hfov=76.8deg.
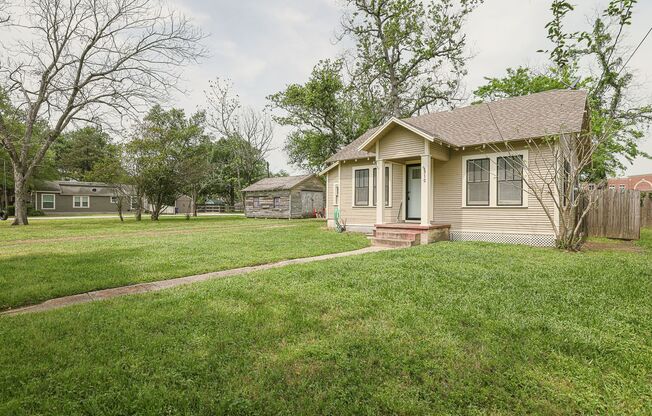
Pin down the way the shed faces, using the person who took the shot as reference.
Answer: facing the viewer and to the right of the viewer

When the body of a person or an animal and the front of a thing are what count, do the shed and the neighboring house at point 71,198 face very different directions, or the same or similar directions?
same or similar directions

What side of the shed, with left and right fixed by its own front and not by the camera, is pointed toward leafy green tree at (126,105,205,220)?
right

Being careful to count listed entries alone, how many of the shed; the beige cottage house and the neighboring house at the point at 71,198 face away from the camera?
0

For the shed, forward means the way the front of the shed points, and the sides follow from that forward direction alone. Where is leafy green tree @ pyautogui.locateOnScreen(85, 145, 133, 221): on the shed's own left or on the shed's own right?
on the shed's own right

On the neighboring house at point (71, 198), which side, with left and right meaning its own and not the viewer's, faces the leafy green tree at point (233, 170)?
left

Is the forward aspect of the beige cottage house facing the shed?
no

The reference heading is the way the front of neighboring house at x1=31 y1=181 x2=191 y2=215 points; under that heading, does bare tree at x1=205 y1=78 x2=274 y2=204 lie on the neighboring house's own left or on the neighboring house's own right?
on the neighboring house's own left

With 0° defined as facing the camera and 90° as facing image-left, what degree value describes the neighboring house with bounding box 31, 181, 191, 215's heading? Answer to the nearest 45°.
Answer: approximately 0°

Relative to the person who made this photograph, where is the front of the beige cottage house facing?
facing the viewer and to the left of the viewer

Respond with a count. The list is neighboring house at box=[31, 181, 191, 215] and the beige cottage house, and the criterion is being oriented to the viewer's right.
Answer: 0

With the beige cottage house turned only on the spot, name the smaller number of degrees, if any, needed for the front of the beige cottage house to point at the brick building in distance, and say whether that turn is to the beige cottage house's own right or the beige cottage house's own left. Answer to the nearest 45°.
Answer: approximately 180°

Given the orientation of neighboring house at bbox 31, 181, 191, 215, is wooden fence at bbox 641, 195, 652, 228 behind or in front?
in front
